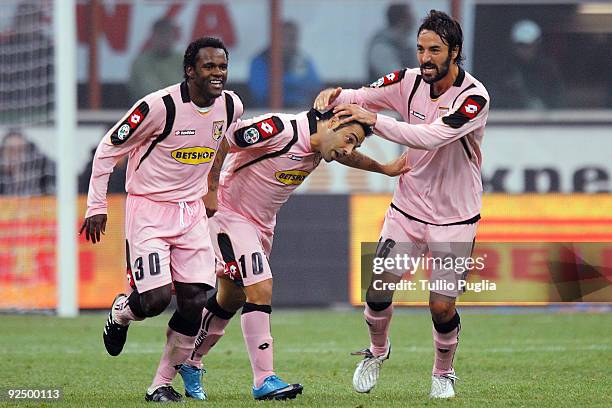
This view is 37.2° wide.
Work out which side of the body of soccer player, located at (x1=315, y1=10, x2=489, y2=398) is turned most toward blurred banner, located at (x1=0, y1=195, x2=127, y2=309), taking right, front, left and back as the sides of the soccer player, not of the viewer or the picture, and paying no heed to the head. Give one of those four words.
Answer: right

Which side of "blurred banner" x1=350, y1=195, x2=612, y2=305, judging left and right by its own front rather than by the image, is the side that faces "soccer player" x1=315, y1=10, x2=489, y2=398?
front

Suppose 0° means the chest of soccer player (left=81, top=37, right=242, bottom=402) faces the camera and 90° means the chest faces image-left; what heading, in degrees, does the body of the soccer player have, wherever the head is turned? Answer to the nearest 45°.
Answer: approximately 315°

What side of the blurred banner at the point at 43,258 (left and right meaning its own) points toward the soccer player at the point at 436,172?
front

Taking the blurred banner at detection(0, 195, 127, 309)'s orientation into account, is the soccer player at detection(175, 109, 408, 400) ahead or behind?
ahead

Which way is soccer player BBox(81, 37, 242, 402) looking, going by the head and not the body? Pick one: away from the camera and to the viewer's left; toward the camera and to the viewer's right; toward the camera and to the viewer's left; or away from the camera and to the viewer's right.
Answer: toward the camera and to the viewer's right

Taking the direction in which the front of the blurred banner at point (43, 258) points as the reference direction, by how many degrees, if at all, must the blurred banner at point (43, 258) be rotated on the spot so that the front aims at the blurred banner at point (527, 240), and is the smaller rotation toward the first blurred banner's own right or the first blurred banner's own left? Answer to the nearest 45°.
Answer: approximately 90° to the first blurred banner's own left

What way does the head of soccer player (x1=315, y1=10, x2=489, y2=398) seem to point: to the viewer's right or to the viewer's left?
to the viewer's left

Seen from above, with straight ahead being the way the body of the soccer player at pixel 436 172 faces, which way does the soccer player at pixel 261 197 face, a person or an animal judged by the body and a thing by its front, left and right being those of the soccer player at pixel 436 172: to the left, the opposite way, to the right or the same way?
to the left

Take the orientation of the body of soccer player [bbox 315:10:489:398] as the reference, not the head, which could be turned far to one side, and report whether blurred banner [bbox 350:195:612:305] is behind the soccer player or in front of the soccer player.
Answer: behind

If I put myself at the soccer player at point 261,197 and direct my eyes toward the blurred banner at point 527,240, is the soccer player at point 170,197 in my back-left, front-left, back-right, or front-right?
back-left
